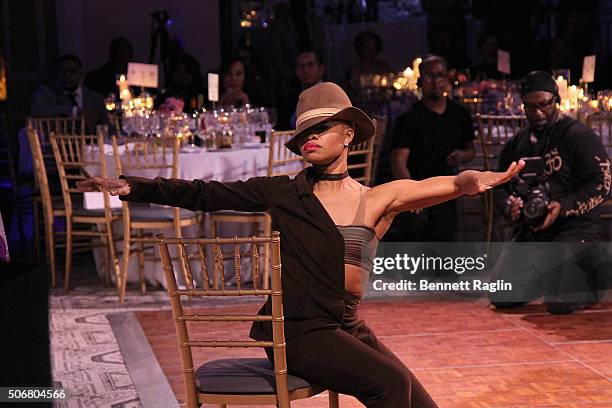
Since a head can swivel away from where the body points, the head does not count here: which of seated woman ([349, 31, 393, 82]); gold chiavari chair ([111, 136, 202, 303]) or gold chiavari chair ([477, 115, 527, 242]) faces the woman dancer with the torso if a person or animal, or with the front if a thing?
the seated woman

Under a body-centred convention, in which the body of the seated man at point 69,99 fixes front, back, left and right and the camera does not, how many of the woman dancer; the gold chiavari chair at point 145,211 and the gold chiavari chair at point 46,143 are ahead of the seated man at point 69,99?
3

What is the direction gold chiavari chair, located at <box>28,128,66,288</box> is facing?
to the viewer's right

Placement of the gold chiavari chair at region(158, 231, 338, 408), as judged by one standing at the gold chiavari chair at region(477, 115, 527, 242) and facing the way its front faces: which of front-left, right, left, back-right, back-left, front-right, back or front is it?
back

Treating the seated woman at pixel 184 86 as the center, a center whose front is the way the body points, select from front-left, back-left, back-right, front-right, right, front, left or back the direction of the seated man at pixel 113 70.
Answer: back-right

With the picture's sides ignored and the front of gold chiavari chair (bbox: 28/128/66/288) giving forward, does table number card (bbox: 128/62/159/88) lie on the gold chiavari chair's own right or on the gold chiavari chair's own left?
on the gold chiavari chair's own left

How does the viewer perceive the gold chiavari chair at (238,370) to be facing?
facing away from the viewer and to the right of the viewer

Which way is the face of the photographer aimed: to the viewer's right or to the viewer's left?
to the viewer's left

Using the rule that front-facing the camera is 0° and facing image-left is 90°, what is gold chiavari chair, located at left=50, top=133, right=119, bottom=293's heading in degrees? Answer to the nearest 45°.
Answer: approximately 225°

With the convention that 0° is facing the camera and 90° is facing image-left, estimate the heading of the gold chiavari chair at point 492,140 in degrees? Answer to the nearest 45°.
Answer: approximately 180°
